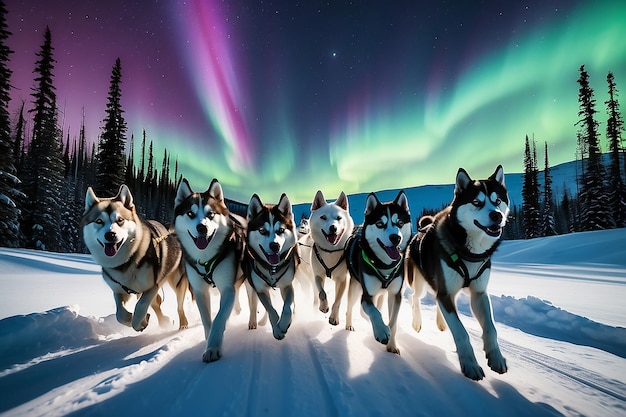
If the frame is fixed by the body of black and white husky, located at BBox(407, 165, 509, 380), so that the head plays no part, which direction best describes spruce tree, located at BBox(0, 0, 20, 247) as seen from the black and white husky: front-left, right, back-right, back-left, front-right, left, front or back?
back-right

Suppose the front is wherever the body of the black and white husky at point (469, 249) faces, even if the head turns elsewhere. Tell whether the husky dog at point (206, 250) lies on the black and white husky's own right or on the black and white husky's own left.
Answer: on the black and white husky's own right

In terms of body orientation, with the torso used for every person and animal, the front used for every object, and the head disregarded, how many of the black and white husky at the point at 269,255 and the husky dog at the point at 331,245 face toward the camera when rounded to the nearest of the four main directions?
2

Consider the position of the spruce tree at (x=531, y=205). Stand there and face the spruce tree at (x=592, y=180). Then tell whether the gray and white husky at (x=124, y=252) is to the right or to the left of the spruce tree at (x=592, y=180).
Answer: right

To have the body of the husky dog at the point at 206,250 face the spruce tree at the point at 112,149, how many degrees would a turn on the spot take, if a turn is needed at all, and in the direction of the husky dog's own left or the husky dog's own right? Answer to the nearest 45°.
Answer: approximately 180°

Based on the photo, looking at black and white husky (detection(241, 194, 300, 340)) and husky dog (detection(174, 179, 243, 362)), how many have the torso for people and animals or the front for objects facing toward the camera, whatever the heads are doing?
2

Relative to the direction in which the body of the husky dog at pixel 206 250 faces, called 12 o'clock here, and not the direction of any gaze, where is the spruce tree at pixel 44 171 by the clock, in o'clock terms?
The spruce tree is roughly at 5 o'clock from the husky dog.

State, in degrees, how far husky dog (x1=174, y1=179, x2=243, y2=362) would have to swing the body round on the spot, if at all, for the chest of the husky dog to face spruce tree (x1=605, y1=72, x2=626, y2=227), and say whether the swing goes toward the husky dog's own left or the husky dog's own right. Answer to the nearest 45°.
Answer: approximately 90° to the husky dog's own left

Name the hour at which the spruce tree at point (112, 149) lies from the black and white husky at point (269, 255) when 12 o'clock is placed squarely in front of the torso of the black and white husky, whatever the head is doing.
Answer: The spruce tree is roughly at 5 o'clock from the black and white husky.

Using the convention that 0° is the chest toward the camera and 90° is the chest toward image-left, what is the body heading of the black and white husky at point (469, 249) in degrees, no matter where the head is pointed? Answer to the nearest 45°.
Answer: approximately 315°

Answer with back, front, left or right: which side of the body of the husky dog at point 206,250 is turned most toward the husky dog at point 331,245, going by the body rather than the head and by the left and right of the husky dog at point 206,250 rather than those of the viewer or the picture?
left
